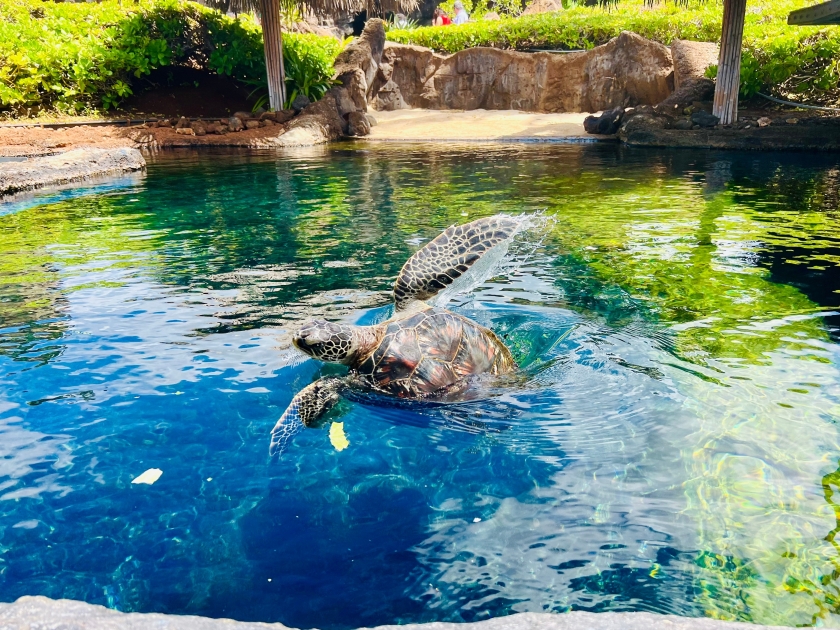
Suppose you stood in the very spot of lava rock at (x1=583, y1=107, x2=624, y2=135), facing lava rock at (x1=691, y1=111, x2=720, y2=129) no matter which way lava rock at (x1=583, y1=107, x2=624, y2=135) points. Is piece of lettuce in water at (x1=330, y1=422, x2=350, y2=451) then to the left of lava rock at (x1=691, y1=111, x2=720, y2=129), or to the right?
right

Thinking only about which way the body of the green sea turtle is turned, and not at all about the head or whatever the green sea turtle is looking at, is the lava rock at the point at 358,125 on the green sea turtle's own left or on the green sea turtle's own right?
on the green sea turtle's own right

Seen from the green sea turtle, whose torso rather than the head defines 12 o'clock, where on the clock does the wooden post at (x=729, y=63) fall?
The wooden post is roughly at 4 o'clock from the green sea turtle.

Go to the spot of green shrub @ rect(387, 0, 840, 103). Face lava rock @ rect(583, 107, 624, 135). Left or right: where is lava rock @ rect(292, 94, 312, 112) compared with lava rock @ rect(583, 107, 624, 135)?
right

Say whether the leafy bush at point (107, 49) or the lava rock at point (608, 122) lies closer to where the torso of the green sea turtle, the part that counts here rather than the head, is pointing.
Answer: the leafy bush

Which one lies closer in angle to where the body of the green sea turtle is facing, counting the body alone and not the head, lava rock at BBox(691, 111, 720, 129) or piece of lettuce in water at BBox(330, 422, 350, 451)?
the piece of lettuce in water

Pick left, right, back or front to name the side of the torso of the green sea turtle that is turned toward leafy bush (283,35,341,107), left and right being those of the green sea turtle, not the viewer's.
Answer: right

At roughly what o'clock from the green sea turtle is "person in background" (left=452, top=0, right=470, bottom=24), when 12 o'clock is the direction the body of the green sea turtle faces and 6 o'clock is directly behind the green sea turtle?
The person in background is roughly at 3 o'clock from the green sea turtle.

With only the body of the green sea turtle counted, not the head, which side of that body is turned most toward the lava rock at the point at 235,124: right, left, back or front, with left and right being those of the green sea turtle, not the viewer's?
right

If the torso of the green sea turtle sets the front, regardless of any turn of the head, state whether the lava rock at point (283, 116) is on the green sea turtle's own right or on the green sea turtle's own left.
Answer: on the green sea turtle's own right

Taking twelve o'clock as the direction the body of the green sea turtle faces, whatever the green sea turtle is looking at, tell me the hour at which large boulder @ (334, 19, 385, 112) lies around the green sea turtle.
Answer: The large boulder is roughly at 3 o'clock from the green sea turtle.

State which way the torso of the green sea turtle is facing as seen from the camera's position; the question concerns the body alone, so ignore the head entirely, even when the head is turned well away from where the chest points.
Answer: to the viewer's left
